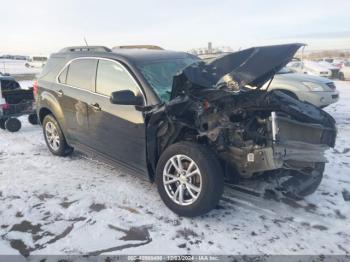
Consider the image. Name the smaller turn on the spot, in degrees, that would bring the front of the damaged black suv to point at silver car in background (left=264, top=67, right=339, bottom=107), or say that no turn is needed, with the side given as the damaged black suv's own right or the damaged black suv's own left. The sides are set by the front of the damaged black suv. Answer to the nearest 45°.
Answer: approximately 90° to the damaged black suv's own left

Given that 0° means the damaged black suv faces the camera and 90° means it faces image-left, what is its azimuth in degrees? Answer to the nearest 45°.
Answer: approximately 315°

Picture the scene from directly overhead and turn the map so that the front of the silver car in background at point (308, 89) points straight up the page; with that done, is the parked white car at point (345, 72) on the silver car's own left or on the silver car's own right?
on the silver car's own left

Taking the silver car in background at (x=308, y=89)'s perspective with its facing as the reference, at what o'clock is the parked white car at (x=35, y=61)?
The parked white car is roughly at 6 o'clock from the silver car in background.

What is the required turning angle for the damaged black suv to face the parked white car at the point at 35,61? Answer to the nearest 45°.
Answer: approximately 180°

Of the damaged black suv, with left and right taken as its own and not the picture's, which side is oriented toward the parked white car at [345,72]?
left

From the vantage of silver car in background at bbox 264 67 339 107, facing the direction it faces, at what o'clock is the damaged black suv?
The damaged black suv is roughly at 2 o'clock from the silver car in background.

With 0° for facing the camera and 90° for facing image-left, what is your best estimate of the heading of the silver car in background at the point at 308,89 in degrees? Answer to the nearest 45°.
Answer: approximately 315°

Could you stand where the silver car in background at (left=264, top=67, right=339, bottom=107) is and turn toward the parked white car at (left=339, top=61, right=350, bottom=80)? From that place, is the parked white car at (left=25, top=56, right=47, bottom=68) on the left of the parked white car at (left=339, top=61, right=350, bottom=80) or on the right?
left
